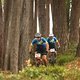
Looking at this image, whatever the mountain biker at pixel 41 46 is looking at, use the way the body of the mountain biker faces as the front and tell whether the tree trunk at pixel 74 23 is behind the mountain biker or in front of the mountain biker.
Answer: behind

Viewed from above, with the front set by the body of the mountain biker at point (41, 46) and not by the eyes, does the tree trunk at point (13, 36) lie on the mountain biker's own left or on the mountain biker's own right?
on the mountain biker's own right

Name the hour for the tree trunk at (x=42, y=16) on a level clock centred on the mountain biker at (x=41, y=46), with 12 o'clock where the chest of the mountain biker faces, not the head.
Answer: The tree trunk is roughly at 6 o'clock from the mountain biker.

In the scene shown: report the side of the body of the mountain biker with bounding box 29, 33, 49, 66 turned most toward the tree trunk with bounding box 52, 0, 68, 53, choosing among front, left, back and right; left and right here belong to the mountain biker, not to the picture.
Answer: back

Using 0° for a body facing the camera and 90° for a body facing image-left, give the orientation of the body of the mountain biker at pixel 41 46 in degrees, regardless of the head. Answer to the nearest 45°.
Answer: approximately 0°
